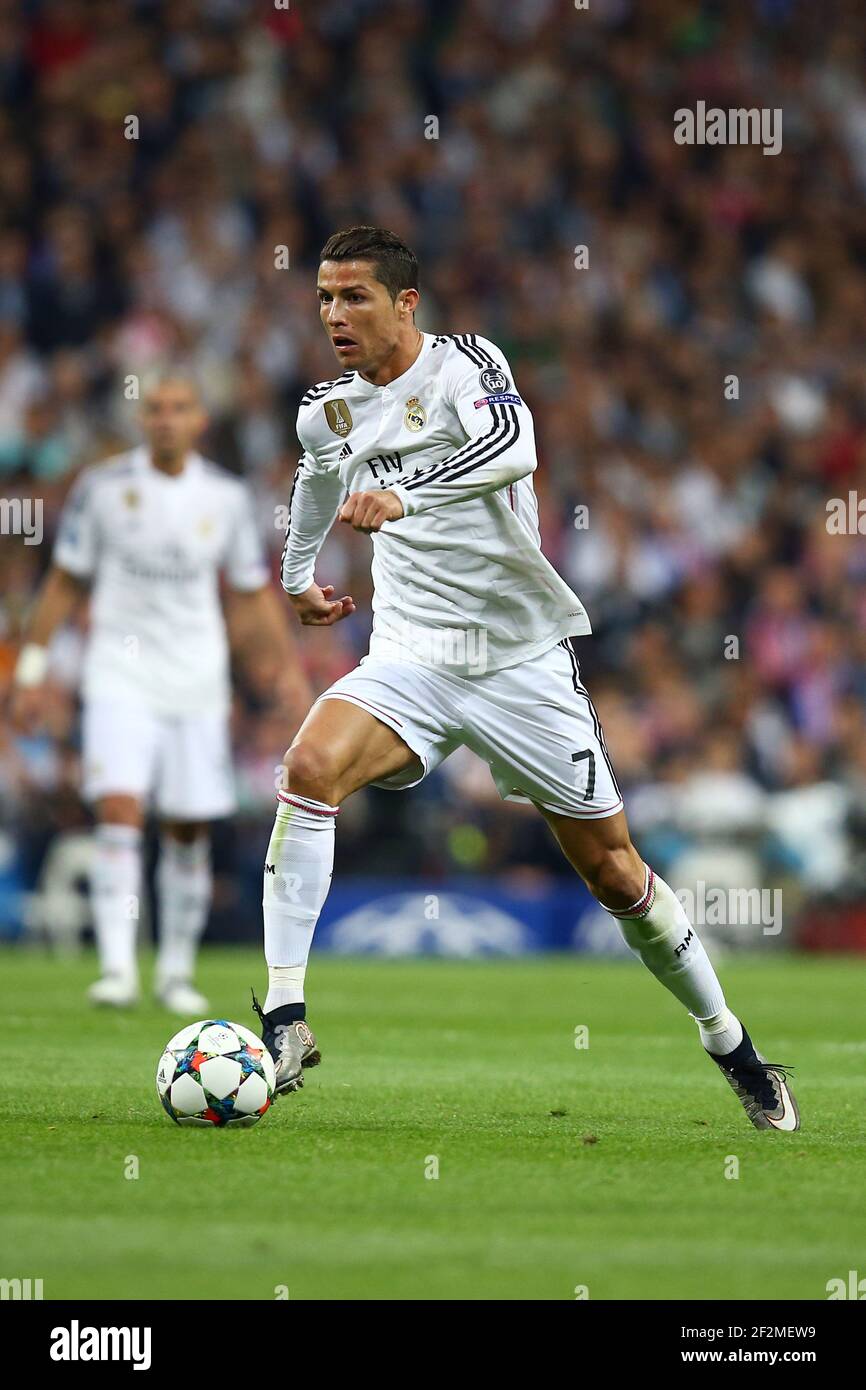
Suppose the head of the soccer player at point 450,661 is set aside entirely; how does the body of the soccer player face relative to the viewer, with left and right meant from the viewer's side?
facing the viewer and to the left of the viewer

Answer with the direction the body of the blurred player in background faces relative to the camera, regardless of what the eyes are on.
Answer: toward the camera

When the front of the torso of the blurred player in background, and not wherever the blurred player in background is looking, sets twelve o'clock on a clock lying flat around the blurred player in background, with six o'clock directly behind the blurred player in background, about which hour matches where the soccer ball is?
The soccer ball is roughly at 12 o'clock from the blurred player in background.

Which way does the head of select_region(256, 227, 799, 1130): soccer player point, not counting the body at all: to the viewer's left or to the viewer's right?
to the viewer's left

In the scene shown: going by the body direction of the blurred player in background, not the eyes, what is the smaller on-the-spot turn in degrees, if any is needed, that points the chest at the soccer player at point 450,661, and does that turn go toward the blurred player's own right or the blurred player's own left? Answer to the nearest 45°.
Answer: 0° — they already face them

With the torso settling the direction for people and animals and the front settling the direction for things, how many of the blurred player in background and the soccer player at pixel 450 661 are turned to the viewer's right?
0

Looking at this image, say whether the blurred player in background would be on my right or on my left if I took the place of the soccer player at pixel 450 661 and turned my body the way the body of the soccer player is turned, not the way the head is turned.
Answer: on my right
